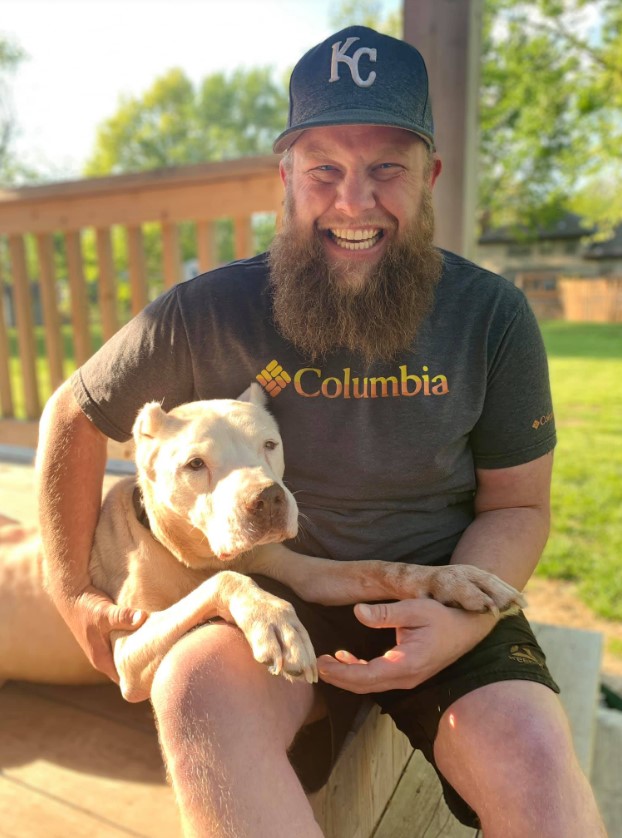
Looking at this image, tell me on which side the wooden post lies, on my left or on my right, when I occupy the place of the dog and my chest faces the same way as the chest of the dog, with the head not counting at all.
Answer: on my left

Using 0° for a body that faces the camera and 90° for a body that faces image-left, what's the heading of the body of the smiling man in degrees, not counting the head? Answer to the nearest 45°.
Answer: approximately 0°

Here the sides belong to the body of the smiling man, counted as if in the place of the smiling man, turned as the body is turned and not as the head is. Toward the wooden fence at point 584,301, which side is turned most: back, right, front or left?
back

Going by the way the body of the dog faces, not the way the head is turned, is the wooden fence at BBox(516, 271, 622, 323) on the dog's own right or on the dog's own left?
on the dog's own left

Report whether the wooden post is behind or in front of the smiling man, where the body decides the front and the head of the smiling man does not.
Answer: behind

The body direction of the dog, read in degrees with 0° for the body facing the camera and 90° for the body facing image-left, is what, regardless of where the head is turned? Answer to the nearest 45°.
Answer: approximately 315°

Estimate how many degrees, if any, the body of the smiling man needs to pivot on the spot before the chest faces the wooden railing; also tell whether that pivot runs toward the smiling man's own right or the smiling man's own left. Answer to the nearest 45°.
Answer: approximately 135° to the smiling man's own right
